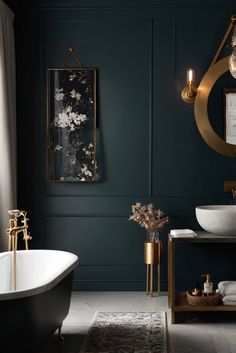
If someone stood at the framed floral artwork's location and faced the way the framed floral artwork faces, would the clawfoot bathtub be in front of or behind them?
in front

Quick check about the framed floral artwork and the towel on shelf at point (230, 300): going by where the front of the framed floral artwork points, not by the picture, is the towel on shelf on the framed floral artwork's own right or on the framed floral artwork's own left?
on the framed floral artwork's own left

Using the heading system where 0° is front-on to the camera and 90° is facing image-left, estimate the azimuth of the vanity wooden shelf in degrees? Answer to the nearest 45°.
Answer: approximately 0°

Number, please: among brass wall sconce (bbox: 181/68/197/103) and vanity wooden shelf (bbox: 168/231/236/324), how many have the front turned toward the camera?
2

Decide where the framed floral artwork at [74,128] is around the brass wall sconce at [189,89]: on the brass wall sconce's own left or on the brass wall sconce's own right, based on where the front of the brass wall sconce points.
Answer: on the brass wall sconce's own right

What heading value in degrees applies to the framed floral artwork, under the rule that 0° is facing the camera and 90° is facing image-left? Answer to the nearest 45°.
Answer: approximately 0°

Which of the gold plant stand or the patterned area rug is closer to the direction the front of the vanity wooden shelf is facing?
the patterned area rug

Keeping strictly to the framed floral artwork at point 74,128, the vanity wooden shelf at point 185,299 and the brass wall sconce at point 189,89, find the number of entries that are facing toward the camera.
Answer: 3

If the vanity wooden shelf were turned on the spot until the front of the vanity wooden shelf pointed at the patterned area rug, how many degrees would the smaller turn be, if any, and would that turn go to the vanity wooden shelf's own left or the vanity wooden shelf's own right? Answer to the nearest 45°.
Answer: approximately 45° to the vanity wooden shelf's own right
